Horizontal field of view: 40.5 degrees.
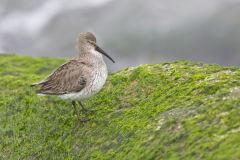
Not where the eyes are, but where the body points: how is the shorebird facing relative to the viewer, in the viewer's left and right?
facing to the right of the viewer
